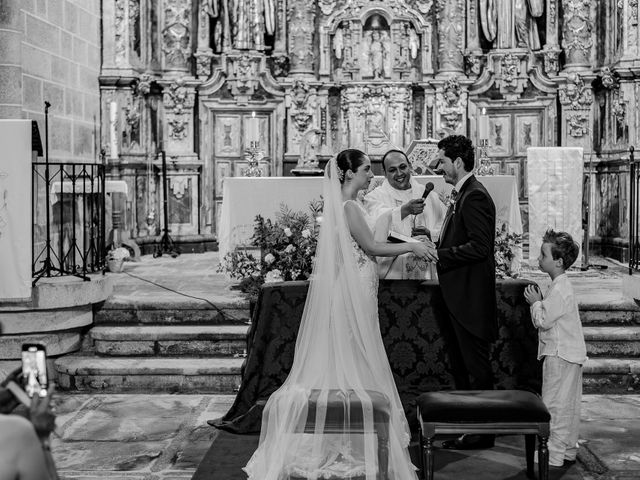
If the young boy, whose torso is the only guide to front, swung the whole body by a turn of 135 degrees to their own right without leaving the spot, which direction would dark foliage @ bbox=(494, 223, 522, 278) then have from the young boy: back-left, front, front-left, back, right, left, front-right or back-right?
front-left

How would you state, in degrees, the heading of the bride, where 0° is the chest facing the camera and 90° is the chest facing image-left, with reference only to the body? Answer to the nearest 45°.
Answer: approximately 270°

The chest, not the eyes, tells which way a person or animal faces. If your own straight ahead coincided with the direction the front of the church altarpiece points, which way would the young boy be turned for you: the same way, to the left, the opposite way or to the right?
to the right

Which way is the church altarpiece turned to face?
toward the camera

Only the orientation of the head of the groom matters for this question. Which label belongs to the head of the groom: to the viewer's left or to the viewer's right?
to the viewer's left

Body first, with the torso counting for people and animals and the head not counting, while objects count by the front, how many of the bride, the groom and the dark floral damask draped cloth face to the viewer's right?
1

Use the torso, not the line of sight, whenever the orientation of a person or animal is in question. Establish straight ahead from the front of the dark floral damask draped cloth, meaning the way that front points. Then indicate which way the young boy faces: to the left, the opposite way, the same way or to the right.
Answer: to the right

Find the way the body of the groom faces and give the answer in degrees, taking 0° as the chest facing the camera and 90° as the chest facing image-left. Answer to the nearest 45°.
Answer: approximately 90°

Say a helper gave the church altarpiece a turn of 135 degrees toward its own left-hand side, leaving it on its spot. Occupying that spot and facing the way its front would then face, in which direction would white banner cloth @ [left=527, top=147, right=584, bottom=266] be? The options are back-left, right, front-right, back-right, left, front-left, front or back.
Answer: right

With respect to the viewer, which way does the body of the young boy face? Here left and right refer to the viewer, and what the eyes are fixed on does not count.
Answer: facing to the left of the viewer

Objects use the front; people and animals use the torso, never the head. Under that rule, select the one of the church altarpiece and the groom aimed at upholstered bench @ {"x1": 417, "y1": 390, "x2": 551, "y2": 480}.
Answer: the church altarpiece

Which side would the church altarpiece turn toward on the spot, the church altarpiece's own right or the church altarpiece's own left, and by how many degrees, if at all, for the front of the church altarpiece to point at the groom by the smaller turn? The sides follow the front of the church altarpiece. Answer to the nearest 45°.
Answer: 0° — it already faces them

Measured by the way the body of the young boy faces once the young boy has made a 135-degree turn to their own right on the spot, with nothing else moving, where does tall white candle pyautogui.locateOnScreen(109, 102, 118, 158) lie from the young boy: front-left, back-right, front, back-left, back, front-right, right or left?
left

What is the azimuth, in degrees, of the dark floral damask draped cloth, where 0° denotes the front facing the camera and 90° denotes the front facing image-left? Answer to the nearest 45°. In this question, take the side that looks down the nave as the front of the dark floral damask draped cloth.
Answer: approximately 0°
